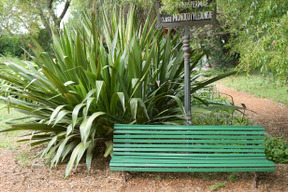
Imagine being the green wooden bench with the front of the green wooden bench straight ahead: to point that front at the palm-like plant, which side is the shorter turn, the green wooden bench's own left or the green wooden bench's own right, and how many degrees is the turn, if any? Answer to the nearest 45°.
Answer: approximately 90° to the green wooden bench's own right

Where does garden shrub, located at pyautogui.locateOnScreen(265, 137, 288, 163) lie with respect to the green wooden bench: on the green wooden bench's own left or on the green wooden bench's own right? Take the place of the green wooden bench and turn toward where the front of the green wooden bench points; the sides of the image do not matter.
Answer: on the green wooden bench's own left

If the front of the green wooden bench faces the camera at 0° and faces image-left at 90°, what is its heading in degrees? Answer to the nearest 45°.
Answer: approximately 0°
